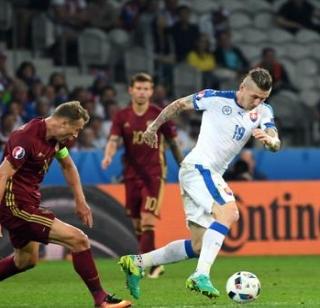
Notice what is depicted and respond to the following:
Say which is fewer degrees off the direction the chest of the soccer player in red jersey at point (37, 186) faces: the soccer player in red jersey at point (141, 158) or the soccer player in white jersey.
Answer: the soccer player in white jersey

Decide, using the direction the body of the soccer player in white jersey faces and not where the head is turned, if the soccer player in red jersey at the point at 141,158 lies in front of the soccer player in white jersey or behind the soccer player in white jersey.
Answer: behind

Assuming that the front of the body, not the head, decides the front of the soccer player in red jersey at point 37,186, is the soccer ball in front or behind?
in front

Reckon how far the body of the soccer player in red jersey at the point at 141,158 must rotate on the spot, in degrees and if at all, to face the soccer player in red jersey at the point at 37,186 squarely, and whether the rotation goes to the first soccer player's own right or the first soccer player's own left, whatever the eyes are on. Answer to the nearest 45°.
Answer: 0° — they already face them

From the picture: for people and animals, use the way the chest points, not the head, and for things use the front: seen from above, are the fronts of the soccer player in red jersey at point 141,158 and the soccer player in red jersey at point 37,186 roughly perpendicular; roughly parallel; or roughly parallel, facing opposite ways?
roughly perpendicular

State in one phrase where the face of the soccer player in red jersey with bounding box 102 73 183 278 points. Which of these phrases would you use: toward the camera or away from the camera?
toward the camera

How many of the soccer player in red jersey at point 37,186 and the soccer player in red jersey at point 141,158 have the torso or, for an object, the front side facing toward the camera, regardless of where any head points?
1

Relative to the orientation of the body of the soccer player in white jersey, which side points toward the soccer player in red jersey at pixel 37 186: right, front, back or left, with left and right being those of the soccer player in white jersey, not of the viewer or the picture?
right

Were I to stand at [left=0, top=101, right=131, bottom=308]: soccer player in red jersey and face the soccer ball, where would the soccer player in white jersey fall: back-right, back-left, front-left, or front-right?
front-left

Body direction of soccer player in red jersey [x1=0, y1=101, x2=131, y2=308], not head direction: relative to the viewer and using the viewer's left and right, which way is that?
facing to the right of the viewer

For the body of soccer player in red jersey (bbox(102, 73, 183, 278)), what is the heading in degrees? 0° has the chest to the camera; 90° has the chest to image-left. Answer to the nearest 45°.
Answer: approximately 0°

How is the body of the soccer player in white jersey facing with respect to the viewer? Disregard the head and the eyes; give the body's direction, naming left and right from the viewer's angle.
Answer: facing the viewer and to the right of the viewer

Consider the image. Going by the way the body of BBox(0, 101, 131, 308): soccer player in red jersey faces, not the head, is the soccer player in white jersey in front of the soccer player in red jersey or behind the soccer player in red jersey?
in front
